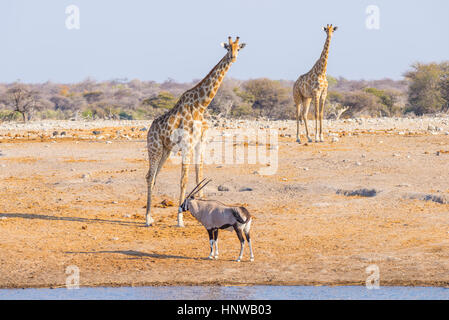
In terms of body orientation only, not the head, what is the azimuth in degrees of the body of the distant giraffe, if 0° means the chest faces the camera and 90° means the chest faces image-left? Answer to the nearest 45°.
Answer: approximately 315°

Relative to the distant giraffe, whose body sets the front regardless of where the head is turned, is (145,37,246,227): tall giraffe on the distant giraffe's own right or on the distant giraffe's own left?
on the distant giraffe's own right

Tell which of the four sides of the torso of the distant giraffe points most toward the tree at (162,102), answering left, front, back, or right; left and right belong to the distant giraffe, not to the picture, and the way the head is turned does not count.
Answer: back

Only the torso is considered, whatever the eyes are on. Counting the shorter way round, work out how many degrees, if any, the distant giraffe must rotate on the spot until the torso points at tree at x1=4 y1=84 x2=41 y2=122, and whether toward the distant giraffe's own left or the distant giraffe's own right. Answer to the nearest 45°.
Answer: approximately 180°

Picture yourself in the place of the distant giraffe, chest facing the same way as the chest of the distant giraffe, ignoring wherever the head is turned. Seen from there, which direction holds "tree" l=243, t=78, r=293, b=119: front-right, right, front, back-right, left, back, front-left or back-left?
back-left

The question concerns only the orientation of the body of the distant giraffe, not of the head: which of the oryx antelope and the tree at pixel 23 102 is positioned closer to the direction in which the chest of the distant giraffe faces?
the oryx antelope

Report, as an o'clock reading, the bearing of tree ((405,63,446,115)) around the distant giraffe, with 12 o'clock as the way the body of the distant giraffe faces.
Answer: The tree is roughly at 8 o'clock from the distant giraffe.

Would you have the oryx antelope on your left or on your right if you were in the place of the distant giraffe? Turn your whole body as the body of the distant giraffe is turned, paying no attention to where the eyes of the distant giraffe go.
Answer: on your right

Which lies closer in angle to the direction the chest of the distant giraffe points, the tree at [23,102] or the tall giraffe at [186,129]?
the tall giraffe

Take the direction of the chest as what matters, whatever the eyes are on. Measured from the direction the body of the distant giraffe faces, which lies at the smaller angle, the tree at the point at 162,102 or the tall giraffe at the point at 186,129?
the tall giraffe
